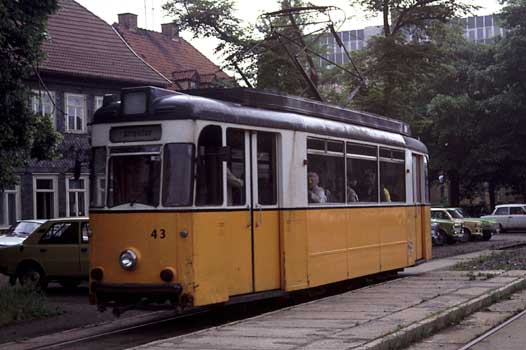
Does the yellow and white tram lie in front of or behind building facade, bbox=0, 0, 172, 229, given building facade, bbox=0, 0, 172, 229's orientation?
in front

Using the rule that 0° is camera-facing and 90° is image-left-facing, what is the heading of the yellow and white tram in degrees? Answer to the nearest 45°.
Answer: approximately 45°

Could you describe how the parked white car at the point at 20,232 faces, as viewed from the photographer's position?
facing the viewer and to the left of the viewer

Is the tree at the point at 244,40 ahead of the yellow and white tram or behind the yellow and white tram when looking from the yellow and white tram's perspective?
behind

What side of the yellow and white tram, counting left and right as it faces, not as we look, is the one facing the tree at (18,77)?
right

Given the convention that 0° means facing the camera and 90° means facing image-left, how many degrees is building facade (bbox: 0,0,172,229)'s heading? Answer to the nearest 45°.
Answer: approximately 0°

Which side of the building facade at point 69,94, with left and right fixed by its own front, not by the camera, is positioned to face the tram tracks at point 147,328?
front
